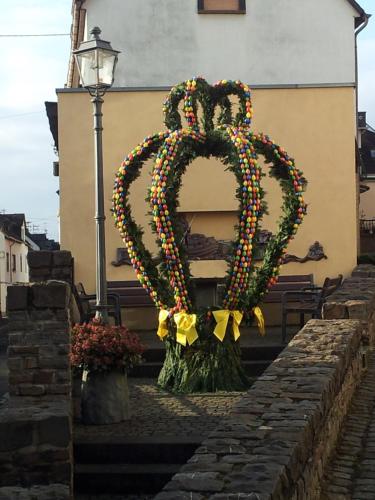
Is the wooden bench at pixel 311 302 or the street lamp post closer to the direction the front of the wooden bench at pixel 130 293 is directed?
the street lamp post

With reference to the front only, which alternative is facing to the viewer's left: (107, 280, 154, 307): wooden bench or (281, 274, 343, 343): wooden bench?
(281, 274, 343, 343): wooden bench

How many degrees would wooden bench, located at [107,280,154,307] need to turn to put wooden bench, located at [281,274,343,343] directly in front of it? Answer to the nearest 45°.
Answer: approximately 45° to its left

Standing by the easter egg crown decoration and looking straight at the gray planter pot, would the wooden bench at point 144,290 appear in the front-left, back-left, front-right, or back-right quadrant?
back-right

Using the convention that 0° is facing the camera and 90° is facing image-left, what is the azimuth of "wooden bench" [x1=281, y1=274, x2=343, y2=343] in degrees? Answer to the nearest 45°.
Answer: approximately 90°

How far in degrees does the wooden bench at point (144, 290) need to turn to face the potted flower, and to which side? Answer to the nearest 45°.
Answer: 0° — it already faces it

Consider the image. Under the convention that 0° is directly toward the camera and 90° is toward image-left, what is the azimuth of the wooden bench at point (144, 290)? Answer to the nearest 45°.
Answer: approximately 0°
